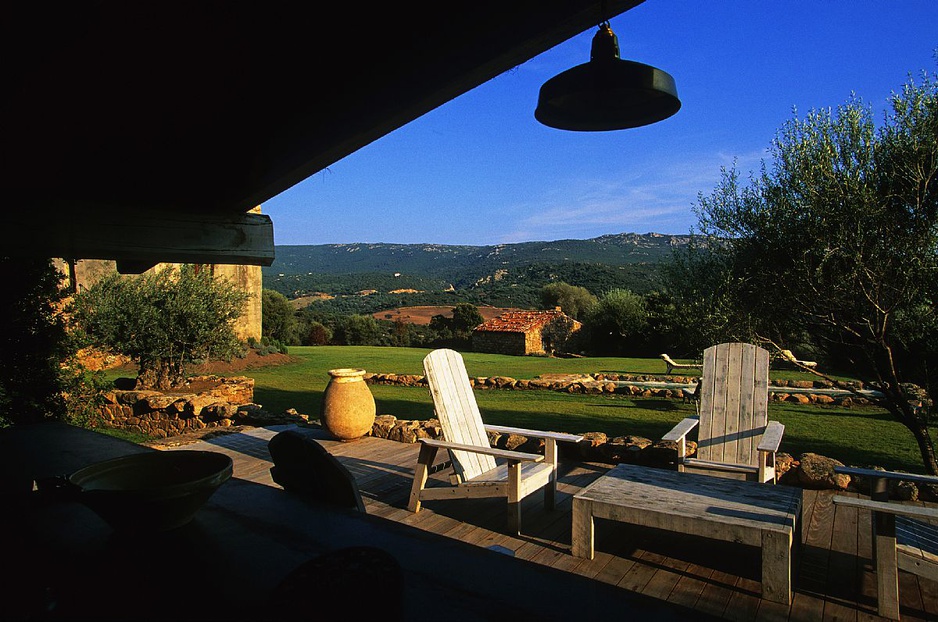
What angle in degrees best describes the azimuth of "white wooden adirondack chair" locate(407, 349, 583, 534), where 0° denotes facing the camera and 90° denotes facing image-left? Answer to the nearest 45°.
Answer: approximately 315°

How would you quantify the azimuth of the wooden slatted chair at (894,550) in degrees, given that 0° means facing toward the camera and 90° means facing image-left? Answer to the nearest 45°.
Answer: approximately 90°

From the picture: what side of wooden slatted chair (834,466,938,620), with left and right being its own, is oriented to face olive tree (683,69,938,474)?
right

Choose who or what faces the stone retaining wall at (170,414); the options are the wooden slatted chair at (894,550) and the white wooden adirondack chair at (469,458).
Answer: the wooden slatted chair

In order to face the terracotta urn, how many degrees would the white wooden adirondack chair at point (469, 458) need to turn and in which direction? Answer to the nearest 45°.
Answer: approximately 180°

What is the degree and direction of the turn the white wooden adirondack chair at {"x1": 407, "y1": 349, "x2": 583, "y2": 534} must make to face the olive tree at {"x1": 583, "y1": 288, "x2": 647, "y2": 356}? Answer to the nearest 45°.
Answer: approximately 135° to its left

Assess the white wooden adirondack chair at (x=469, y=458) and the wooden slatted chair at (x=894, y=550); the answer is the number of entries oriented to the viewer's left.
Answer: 1

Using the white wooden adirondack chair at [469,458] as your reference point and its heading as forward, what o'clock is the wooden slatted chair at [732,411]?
The wooden slatted chair is roughly at 10 o'clock from the white wooden adirondack chair.

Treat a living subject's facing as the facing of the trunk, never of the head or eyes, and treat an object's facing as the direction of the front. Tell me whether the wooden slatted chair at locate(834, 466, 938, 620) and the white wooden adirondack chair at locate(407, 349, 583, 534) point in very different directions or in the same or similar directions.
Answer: very different directions
